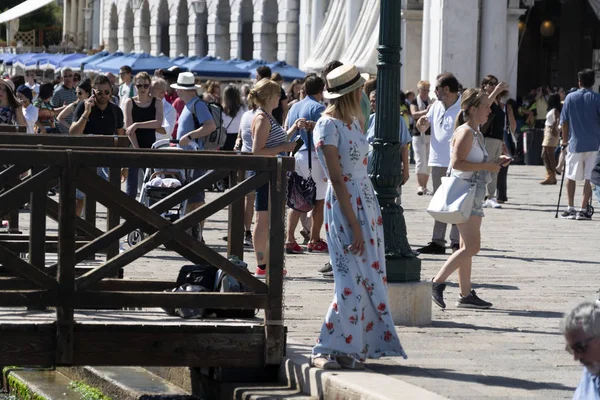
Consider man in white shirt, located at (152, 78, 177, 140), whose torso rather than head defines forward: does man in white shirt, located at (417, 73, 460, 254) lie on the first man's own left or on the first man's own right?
on the first man's own left

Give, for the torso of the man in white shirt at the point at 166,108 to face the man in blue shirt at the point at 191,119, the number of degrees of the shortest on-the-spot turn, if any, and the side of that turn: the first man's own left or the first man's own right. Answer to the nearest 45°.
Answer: approximately 90° to the first man's own left

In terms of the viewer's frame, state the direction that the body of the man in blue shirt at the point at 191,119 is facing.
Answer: to the viewer's left

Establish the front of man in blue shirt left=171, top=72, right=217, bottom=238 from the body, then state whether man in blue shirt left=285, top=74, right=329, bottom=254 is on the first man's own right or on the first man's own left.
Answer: on the first man's own left

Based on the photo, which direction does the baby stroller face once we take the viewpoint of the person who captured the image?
facing the viewer and to the left of the viewer

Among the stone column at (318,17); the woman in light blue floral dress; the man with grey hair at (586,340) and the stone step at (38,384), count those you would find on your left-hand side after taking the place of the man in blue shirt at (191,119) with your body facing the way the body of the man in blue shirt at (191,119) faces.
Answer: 3

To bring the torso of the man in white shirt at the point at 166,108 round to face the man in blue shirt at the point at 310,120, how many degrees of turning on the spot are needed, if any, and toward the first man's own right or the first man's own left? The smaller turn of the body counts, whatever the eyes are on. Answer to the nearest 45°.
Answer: approximately 90° to the first man's own left

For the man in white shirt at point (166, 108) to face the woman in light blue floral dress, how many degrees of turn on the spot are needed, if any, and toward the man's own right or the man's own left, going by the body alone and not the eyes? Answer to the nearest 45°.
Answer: approximately 90° to the man's own left

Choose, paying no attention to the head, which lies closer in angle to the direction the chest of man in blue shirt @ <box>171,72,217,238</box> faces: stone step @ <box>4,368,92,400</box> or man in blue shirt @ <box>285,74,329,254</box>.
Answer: the stone step

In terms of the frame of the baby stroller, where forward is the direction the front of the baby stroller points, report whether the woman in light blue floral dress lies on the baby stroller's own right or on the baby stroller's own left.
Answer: on the baby stroller's own left
